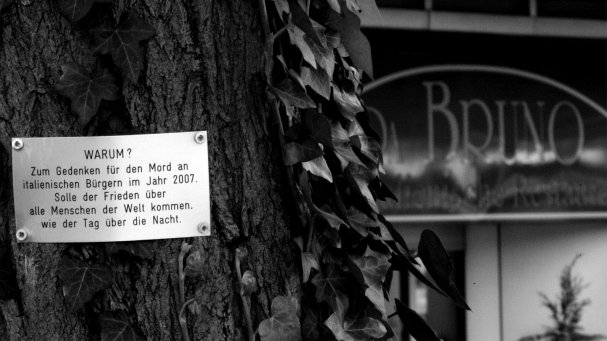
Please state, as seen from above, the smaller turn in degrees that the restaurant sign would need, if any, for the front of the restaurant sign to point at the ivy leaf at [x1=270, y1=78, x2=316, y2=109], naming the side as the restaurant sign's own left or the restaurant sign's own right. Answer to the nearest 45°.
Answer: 0° — it already faces it

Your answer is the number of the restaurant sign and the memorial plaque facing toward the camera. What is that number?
2

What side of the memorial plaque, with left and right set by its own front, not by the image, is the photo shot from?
front

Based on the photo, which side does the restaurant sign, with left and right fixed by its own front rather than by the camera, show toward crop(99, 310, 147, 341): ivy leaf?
front

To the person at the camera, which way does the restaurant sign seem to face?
facing the viewer

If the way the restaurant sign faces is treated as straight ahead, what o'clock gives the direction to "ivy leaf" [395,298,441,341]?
The ivy leaf is roughly at 12 o'clock from the restaurant sign.

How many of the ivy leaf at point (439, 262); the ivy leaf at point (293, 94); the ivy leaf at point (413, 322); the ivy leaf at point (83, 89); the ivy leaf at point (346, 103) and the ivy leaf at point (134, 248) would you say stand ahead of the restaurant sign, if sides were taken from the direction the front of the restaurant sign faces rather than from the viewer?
6

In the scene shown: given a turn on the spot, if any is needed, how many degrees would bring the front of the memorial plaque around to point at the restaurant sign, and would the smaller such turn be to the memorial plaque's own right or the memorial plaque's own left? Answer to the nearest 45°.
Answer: approximately 135° to the memorial plaque's own left

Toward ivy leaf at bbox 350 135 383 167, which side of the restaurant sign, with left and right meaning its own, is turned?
front

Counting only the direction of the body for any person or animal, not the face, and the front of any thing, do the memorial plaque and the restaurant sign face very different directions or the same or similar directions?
same or similar directions

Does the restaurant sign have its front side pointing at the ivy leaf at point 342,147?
yes
